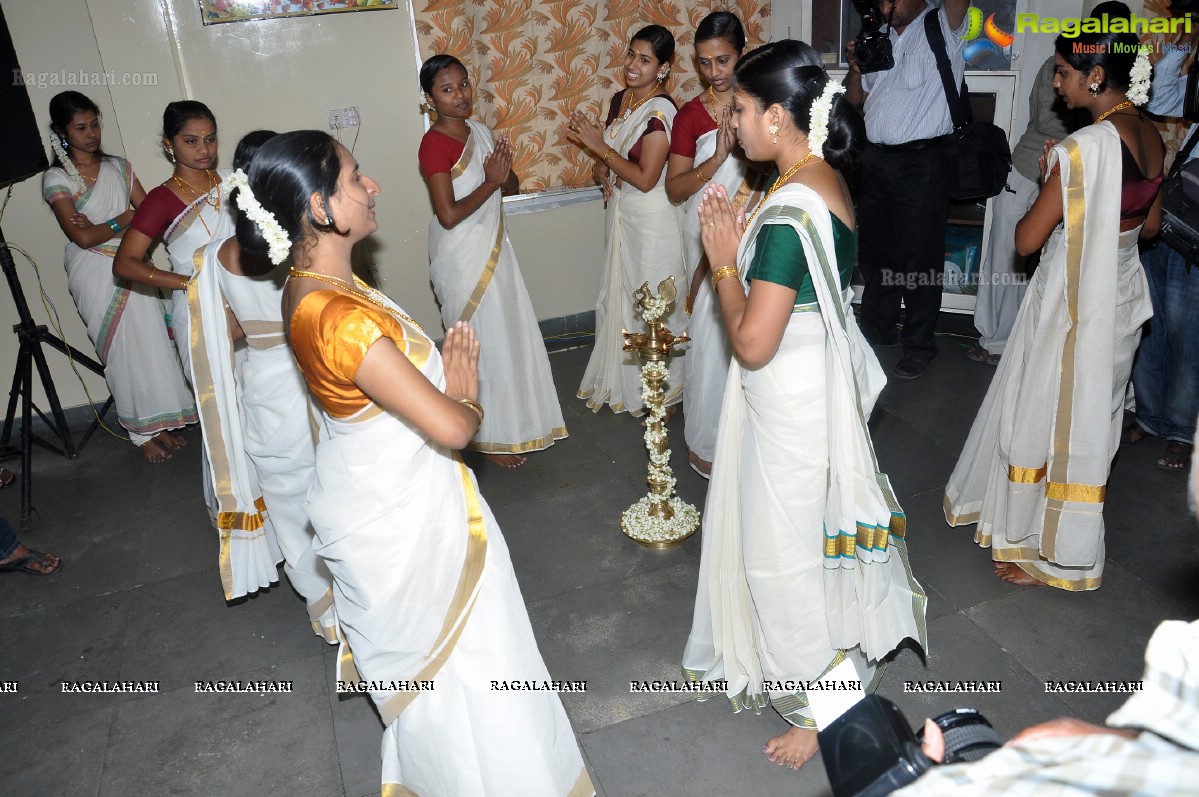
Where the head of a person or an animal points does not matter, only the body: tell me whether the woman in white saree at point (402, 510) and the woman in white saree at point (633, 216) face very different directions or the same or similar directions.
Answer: very different directions

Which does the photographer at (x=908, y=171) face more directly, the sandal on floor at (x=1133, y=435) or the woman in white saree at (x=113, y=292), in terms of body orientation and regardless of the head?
the woman in white saree

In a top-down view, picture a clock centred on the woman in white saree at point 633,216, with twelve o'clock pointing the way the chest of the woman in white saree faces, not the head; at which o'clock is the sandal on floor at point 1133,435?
The sandal on floor is roughly at 8 o'clock from the woman in white saree.

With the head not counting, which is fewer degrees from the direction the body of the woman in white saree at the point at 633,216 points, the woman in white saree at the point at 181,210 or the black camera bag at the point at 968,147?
the woman in white saree

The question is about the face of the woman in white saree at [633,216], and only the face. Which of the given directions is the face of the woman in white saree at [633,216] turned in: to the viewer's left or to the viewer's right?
to the viewer's left

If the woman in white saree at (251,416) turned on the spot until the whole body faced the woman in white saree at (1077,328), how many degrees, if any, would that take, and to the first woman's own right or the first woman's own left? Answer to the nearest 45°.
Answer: approximately 45° to the first woman's own right

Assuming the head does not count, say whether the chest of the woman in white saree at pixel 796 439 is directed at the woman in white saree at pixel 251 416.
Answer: yes

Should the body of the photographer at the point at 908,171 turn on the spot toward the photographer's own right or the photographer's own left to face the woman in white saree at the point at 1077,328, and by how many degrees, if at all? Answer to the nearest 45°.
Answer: approximately 45° to the photographer's own left

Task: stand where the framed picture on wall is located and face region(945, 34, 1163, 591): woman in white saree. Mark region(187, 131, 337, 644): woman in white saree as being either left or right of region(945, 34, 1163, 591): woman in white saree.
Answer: right

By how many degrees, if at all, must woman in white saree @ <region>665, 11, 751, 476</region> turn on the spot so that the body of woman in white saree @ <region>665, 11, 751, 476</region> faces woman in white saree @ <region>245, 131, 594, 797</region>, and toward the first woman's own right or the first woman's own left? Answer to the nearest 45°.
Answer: approximately 45° to the first woman's own right

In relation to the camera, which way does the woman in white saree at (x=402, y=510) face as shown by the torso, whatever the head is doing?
to the viewer's right
